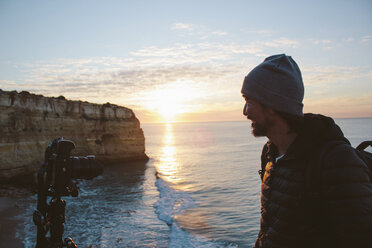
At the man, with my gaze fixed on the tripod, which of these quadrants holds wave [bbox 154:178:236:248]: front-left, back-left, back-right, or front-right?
front-right

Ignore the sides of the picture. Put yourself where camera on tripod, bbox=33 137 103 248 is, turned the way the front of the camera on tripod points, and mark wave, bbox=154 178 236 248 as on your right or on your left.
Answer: on your left

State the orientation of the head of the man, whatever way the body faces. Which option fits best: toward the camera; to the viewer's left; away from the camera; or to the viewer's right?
to the viewer's left

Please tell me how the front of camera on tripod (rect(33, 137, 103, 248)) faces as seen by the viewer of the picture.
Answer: facing to the right of the viewer

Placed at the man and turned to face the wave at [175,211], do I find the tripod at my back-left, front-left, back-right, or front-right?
front-left

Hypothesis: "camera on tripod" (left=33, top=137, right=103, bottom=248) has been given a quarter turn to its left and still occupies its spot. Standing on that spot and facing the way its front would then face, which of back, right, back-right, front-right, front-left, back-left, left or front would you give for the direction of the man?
back-right
